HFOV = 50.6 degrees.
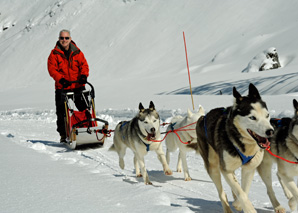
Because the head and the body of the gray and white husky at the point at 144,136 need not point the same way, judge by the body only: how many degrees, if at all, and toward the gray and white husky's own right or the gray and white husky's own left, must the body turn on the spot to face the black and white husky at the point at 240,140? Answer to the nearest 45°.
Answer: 0° — it already faces it

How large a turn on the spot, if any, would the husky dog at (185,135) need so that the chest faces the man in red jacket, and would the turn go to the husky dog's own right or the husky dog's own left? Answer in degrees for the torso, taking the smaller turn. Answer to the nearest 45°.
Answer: approximately 180°

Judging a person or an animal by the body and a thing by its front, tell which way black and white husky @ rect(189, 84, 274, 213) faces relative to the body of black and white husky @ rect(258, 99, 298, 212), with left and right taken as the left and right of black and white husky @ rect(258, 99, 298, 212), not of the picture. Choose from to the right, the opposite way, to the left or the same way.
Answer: the same way

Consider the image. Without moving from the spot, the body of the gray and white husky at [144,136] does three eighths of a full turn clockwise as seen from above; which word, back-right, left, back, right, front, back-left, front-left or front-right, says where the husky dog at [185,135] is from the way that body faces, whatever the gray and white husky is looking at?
back

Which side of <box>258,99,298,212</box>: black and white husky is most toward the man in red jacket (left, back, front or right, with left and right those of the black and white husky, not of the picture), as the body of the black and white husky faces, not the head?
back

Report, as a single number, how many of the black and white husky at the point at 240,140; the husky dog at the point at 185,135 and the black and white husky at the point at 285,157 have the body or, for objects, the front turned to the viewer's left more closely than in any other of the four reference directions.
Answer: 0

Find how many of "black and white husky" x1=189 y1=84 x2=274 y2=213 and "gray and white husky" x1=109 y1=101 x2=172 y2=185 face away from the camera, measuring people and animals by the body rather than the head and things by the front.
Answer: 0

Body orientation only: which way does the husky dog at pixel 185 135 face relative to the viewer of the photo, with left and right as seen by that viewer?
facing the viewer and to the right of the viewer

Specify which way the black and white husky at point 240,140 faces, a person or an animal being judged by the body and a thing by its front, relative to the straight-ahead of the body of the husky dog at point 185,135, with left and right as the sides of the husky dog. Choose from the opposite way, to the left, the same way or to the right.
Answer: the same way

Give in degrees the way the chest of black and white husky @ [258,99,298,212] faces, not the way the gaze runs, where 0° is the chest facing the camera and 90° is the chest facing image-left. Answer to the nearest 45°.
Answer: approximately 315°

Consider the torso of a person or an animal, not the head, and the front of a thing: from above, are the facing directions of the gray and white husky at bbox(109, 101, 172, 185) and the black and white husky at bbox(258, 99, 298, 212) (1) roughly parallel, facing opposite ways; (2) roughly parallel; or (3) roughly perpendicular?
roughly parallel

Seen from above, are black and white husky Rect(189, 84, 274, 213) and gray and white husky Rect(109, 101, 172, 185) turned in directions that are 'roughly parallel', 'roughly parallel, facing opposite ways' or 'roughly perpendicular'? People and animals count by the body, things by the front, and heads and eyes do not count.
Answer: roughly parallel

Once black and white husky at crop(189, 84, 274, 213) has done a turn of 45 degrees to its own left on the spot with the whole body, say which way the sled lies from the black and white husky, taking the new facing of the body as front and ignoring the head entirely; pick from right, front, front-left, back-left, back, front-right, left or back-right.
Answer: back-left

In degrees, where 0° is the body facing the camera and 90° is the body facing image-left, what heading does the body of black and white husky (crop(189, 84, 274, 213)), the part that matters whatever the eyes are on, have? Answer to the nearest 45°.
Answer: approximately 315°

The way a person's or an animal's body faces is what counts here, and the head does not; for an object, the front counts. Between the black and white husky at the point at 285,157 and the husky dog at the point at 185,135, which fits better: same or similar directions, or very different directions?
same or similar directions

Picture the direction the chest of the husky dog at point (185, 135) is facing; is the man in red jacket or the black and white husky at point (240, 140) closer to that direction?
the black and white husky
